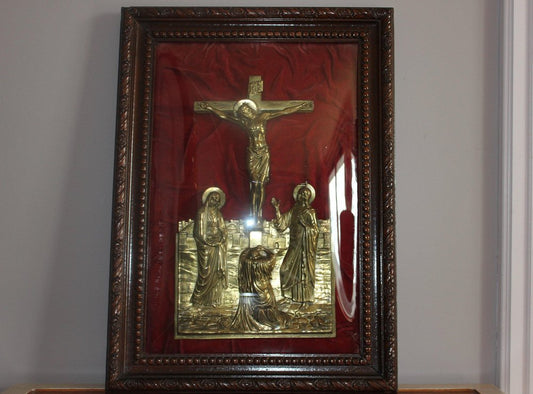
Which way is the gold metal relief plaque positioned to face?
toward the camera
